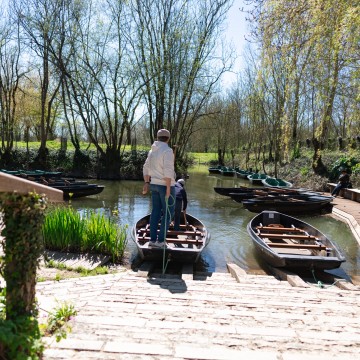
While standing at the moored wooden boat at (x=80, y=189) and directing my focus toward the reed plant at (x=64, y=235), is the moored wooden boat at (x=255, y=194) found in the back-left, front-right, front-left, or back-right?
front-left

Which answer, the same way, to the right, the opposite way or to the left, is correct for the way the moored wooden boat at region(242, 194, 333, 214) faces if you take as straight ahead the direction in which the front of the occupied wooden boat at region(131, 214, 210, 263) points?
to the left

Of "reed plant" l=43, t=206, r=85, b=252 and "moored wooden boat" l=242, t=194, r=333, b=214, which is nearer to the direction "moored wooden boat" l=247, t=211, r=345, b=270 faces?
the moored wooden boat

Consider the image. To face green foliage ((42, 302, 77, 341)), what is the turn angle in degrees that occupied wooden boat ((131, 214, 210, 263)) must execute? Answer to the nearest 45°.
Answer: approximately 180°

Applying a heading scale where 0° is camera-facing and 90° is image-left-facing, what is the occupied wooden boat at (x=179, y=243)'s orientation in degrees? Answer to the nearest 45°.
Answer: approximately 180°

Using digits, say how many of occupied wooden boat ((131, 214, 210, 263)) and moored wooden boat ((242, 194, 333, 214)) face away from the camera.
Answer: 1

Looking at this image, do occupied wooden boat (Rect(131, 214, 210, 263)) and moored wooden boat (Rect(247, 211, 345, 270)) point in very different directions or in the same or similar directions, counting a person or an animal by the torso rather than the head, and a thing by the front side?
same or similar directions

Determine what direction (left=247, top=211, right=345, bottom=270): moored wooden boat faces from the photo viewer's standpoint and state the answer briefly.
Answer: facing away from the viewer and to the left of the viewer

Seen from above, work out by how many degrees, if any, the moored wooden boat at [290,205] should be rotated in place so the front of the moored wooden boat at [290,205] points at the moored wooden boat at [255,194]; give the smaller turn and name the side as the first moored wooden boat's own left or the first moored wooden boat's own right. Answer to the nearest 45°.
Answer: approximately 45° to the first moored wooden boat's own right

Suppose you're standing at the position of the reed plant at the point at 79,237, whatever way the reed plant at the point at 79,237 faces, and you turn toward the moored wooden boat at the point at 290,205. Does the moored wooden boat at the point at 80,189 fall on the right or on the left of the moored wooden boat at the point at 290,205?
left
